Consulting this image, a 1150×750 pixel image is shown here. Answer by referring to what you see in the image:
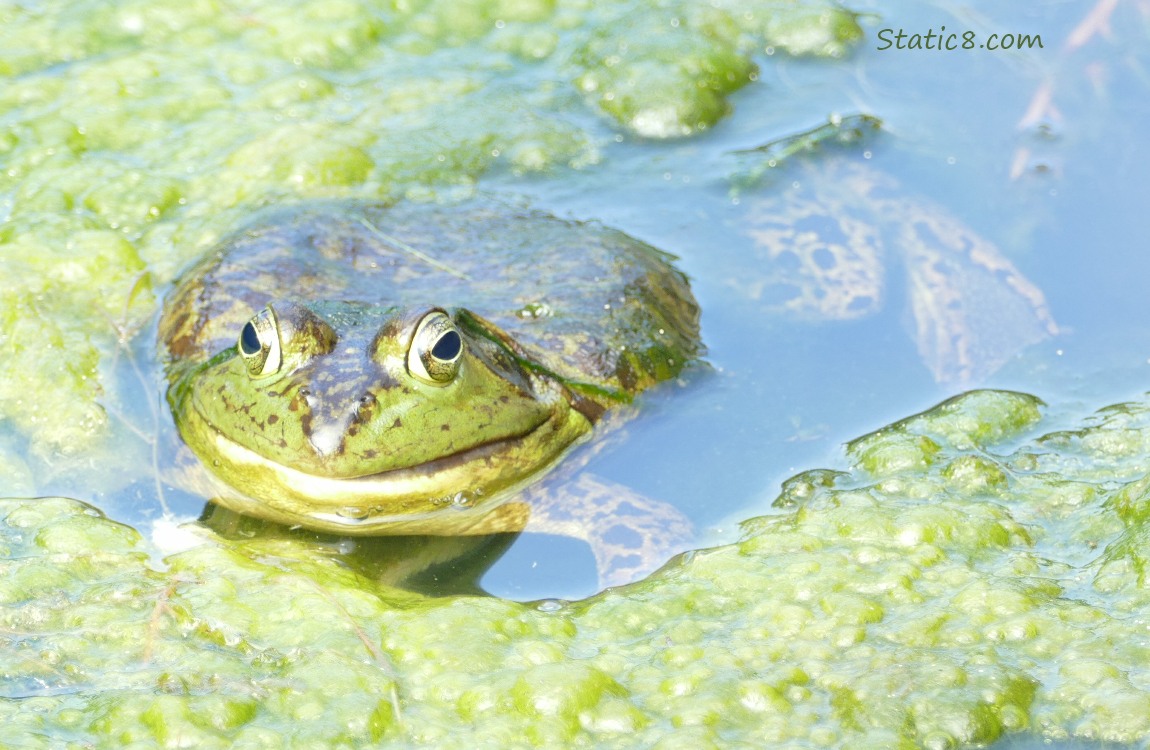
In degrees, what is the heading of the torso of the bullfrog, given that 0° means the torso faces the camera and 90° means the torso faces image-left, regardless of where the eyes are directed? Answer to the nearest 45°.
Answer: approximately 45°
